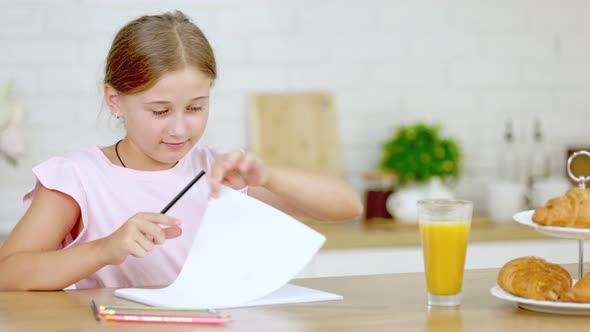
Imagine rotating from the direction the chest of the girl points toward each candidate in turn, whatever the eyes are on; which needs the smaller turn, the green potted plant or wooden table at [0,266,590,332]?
the wooden table

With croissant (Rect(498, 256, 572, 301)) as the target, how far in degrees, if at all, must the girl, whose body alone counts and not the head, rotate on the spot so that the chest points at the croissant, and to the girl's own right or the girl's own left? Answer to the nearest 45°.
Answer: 0° — they already face it

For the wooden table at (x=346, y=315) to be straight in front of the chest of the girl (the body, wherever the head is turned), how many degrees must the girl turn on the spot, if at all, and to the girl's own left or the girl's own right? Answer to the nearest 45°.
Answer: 0° — they already face it

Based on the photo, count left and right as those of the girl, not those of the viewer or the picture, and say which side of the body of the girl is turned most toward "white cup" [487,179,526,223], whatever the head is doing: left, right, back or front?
left

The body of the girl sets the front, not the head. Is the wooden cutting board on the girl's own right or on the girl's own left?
on the girl's own left

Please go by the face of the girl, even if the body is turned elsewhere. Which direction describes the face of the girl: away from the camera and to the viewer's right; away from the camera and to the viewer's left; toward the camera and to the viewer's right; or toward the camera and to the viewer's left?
toward the camera and to the viewer's right

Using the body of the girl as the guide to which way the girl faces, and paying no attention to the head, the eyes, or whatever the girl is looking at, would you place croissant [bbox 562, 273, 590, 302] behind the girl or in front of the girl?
in front

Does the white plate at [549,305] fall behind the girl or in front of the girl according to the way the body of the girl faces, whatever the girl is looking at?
in front

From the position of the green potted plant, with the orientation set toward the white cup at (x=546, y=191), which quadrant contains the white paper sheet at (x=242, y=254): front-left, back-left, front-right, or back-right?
back-right

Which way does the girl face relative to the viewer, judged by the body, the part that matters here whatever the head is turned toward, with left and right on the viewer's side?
facing the viewer and to the right of the viewer

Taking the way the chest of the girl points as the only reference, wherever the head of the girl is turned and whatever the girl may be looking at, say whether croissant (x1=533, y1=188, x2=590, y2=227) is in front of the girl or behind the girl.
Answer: in front

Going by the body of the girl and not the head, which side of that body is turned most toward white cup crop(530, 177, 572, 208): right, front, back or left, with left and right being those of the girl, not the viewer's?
left
